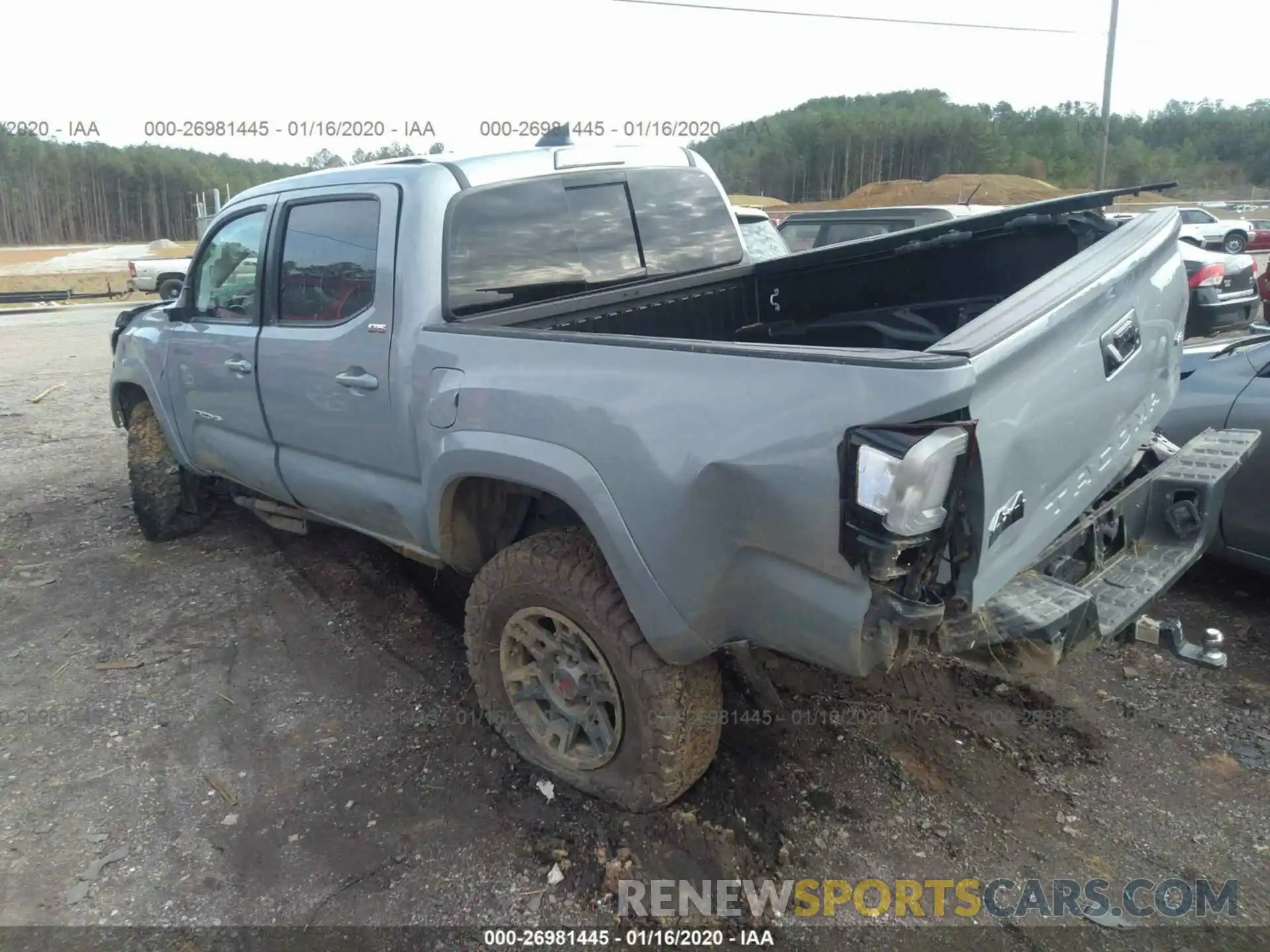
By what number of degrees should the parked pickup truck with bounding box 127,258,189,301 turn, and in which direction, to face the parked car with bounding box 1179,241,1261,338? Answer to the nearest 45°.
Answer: approximately 45° to its right

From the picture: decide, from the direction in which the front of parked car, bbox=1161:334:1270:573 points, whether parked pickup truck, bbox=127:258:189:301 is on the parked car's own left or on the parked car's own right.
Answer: on the parked car's own right

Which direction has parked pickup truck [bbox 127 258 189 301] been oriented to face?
to the viewer's right

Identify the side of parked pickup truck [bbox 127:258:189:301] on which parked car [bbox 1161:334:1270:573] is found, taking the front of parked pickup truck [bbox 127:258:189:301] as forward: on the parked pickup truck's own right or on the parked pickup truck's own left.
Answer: on the parked pickup truck's own right

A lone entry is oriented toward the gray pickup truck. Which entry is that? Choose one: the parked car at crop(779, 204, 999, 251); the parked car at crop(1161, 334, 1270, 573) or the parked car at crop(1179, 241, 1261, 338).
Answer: the parked car at crop(1161, 334, 1270, 573)

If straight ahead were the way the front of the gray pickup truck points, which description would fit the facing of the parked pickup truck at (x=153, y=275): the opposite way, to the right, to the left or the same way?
to the right
